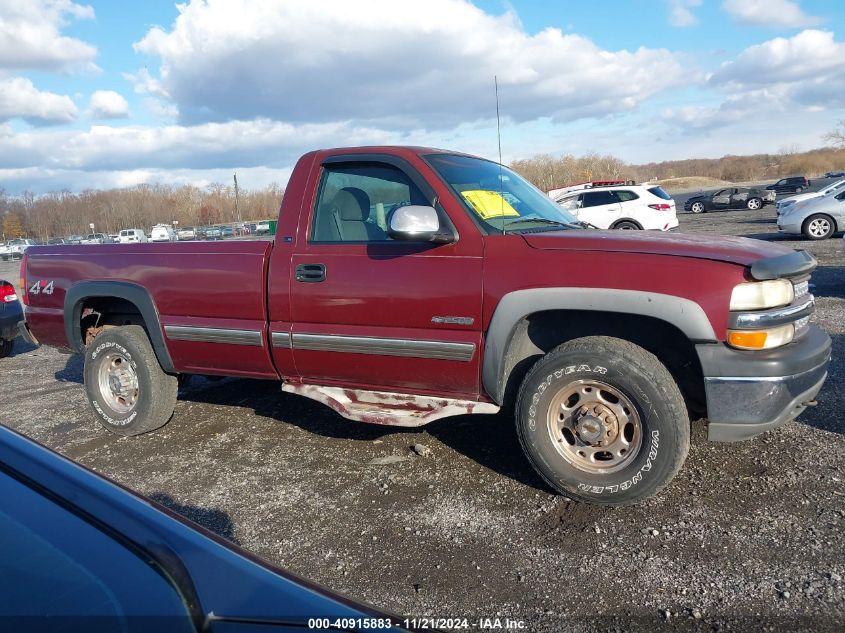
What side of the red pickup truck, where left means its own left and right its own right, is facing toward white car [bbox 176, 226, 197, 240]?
back

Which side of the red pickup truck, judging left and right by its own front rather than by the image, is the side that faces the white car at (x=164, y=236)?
back

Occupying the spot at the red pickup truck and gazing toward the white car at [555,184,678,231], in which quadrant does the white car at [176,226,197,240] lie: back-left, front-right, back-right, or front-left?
front-left

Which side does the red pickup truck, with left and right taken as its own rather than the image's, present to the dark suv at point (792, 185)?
left

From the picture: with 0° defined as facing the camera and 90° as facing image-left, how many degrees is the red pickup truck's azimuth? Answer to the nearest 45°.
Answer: approximately 315°

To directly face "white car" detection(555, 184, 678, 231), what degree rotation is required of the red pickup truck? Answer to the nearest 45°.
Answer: approximately 135° to its left
